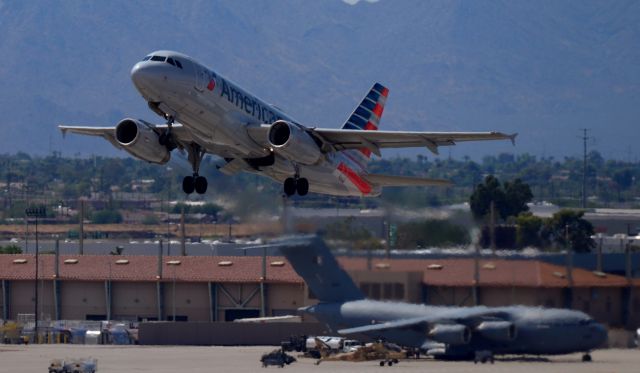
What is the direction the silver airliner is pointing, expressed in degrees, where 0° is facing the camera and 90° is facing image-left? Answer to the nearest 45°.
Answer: approximately 45°
